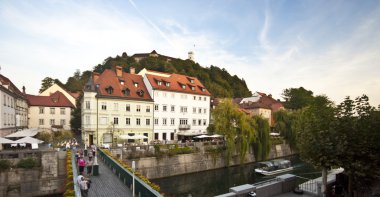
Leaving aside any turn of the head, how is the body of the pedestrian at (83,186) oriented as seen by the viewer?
away from the camera

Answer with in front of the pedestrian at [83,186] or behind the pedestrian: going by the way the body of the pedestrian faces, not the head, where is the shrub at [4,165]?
in front

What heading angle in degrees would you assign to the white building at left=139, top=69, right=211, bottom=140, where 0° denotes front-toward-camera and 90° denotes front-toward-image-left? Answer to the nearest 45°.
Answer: approximately 315°

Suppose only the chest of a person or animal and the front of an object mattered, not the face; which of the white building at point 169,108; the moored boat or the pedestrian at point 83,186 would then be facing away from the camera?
the pedestrian

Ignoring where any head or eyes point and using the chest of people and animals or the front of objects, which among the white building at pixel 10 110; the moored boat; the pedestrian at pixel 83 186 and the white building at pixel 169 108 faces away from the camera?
the pedestrian

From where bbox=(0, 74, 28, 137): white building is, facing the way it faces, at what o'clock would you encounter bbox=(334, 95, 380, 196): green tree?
The green tree is roughly at 1 o'clock from the white building.

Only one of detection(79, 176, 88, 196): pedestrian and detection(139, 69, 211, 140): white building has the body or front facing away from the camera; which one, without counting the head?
the pedestrian
